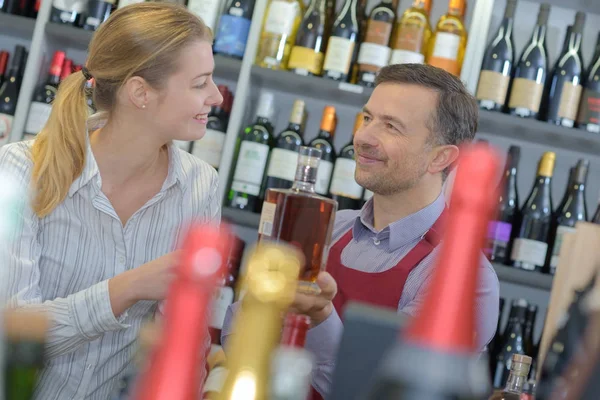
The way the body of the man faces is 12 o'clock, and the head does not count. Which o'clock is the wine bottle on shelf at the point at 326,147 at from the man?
The wine bottle on shelf is roughly at 4 o'clock from the man.

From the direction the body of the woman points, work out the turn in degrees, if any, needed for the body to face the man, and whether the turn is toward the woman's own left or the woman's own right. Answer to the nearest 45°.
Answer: approximately 45° to the woman's own left

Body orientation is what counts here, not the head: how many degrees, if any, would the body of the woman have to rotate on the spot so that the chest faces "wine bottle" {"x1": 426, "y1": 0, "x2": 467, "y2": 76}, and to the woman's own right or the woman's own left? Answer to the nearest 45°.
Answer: approximately 90° to the woman's own left

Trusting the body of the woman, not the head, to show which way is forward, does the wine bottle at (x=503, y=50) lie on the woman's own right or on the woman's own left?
on the woman's own left

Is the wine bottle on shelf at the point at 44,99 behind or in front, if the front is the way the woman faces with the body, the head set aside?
behind

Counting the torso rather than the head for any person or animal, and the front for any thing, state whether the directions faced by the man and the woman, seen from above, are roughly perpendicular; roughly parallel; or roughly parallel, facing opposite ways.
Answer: roughly perpendicular

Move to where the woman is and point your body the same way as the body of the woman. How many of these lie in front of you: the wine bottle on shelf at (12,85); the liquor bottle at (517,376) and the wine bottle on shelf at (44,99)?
1

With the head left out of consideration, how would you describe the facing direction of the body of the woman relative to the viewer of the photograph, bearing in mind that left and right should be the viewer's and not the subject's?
facing the viewer and to the right of the viewer

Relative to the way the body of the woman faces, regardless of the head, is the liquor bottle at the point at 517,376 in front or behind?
in front

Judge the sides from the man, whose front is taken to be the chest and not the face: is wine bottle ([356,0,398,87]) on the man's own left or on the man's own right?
on the man's own right

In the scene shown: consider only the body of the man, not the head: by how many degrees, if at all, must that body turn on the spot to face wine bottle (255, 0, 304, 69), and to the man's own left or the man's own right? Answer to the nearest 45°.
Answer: approximately 90° to the man's own right

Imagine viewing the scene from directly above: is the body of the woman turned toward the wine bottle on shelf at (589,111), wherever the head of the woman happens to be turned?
no

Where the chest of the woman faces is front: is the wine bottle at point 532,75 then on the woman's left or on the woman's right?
on the woman's left

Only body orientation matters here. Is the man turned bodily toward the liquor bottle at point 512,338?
no

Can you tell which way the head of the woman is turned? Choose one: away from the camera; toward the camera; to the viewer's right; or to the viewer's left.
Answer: to the viewer's right

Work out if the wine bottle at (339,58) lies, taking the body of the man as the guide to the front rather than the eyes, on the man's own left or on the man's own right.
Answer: on the man's own right

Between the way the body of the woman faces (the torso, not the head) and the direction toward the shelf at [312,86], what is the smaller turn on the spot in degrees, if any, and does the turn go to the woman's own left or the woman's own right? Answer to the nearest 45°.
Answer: approximately 90° to the woman's own left

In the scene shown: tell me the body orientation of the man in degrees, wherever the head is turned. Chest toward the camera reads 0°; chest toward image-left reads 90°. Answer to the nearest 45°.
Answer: approximately 45°

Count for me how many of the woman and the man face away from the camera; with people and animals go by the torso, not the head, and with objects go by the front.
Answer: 0
